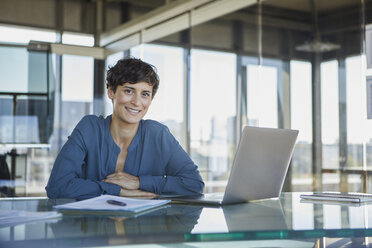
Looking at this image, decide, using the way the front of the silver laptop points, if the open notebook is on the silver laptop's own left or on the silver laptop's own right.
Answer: on the silver laptop's own left

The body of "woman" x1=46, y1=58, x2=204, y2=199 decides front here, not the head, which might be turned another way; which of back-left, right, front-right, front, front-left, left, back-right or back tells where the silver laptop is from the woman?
front-left

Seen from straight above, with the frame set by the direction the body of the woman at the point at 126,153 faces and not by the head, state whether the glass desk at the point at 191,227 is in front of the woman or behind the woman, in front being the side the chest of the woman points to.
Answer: in front

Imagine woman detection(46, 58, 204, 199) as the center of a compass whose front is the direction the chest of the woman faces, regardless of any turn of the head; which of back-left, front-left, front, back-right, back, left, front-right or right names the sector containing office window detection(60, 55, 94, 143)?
back

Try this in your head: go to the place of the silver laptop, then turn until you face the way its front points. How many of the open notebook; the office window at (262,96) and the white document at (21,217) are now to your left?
2

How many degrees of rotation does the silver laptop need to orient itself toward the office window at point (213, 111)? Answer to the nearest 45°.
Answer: approximately 45° to its right

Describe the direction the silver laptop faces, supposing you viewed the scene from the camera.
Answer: facing away from the viewer and to the left of the viewer

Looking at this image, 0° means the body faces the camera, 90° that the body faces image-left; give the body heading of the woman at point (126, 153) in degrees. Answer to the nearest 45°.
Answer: approximately 0°

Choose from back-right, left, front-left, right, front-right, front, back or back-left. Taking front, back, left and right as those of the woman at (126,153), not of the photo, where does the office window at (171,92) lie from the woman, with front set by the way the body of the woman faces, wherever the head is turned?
back

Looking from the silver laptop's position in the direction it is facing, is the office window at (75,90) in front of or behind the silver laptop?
in front

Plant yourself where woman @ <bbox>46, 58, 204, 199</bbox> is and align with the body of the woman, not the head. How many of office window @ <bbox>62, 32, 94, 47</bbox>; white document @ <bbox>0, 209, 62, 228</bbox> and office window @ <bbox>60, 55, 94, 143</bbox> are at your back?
2

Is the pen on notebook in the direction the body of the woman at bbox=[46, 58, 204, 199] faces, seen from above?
yes

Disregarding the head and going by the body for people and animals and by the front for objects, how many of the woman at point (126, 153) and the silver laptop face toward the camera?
1

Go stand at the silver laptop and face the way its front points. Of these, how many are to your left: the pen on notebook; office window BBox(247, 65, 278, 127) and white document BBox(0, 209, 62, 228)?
2
